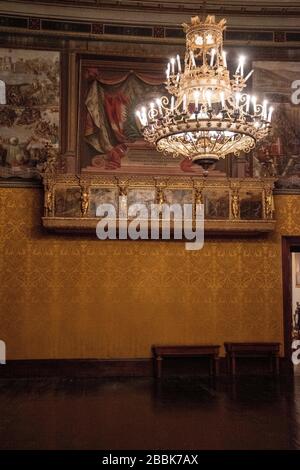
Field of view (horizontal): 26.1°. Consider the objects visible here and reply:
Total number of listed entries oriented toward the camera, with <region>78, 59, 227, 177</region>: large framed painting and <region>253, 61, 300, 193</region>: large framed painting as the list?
2

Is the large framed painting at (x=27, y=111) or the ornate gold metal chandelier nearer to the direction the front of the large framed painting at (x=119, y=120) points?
the ornate gold metal chandelier

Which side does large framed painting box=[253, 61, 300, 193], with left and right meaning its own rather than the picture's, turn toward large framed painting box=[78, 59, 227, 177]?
right

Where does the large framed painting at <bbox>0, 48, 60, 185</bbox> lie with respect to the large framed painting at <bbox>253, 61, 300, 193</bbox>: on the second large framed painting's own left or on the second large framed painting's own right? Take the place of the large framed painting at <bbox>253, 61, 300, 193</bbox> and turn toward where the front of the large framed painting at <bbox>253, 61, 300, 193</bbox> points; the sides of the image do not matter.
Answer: on the second large framed painting's own right

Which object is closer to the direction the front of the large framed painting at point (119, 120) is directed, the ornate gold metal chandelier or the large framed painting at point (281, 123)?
the ornate gold metal chandelier

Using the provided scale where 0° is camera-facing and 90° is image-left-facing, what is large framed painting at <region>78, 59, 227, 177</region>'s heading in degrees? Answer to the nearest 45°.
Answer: approximately 0°

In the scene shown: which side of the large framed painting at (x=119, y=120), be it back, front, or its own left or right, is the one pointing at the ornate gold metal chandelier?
front

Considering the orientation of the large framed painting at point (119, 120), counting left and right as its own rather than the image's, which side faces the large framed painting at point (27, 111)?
right

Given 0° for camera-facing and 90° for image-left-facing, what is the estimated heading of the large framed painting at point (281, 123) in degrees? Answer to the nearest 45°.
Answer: approximately 0°

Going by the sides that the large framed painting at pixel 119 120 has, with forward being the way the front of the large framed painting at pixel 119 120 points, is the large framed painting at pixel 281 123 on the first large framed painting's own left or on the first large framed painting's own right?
on the first large framed painting's own left
